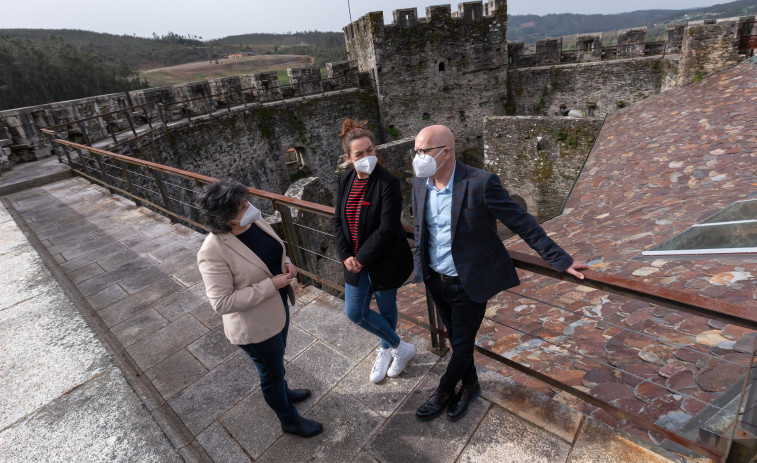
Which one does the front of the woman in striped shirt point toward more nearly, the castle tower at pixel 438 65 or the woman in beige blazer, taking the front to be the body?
the woman in beige blazer

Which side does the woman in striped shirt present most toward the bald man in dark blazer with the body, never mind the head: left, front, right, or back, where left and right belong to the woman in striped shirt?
left

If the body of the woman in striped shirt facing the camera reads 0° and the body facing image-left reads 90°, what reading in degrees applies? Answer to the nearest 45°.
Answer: approximately 45°

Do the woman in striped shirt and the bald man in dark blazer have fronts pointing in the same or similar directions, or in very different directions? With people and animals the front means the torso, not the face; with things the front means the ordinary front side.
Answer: same or similar directions

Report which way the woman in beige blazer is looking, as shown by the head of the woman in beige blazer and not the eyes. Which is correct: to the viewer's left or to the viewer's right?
to the viewer's right

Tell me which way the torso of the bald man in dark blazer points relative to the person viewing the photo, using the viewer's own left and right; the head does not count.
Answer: facing the viewer and to the left of the viewer

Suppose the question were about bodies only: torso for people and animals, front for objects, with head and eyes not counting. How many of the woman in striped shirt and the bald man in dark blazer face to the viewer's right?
0

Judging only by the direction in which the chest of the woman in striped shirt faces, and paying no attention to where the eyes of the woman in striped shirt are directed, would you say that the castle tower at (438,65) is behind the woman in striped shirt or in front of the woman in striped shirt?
behind

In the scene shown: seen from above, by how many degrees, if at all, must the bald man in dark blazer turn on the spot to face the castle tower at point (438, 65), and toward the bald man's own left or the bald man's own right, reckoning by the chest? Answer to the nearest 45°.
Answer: approximately 135° to the bald man's own right

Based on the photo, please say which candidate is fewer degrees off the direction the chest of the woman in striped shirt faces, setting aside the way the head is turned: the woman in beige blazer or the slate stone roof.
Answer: the woman in beige blazer

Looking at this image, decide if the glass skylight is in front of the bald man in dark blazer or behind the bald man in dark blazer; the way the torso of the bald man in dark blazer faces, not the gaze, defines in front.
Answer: behind

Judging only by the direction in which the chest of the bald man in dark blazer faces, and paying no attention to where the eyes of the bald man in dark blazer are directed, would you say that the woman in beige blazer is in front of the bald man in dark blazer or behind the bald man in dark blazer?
in front

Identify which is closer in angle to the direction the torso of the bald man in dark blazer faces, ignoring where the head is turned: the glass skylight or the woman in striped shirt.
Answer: the woman in striped shirt

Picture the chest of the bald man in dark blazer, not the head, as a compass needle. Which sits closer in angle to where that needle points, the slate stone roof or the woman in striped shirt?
the woman in striped shirt
